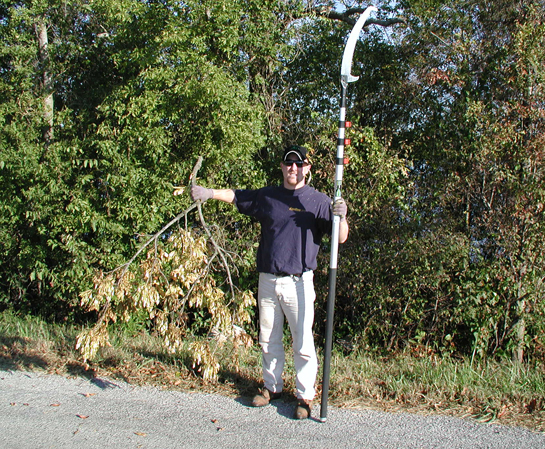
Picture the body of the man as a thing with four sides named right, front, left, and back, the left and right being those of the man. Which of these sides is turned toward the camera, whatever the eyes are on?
front
